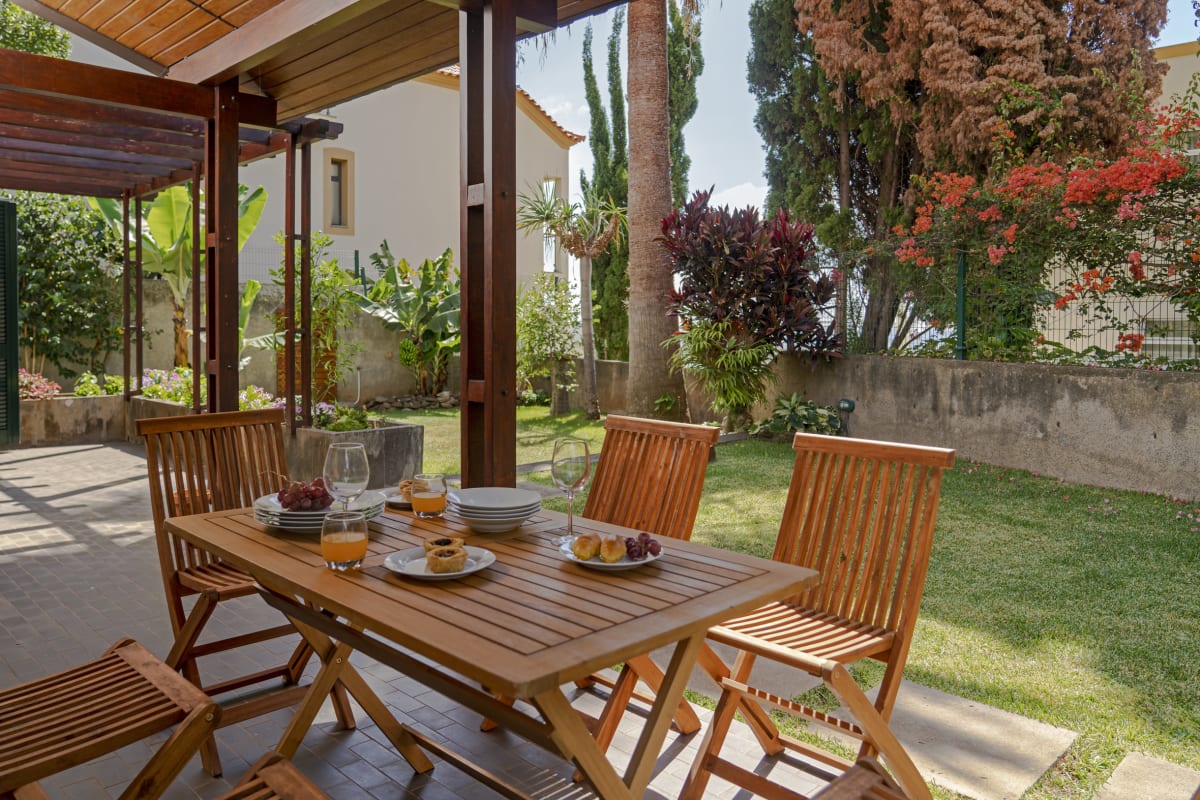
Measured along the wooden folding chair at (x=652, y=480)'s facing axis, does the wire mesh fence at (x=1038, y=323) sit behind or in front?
behind

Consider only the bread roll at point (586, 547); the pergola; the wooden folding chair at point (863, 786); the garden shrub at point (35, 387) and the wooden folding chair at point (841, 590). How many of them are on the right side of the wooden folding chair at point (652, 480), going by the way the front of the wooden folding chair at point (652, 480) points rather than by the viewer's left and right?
2

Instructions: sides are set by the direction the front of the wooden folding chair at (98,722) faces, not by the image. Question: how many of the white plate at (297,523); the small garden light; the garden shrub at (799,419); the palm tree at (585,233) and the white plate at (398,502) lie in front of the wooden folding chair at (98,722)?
5

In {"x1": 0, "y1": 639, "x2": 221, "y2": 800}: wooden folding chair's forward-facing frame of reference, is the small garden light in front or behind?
in front

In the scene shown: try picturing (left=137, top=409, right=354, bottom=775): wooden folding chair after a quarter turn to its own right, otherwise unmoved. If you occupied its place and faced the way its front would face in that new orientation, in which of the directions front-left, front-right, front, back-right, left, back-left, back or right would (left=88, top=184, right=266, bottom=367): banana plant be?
back-right

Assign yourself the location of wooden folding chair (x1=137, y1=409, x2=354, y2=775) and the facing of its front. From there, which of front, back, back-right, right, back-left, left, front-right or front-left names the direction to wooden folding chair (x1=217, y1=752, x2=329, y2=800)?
front-right

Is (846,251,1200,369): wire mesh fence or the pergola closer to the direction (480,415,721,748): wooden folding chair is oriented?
the pergola

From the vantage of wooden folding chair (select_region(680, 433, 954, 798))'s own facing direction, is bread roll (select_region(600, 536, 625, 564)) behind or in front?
in front

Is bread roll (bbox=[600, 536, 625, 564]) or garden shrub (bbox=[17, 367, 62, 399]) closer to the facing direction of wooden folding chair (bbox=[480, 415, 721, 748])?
the bread roll

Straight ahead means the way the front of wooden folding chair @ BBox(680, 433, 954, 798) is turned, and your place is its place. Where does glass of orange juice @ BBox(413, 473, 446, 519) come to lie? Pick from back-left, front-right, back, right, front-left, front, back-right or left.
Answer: front-right

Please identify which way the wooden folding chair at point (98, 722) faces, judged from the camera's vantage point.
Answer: facing away from the viewer and to the right of the viewer

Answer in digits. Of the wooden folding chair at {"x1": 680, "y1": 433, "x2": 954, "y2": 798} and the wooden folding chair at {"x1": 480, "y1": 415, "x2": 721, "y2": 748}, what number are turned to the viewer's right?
0

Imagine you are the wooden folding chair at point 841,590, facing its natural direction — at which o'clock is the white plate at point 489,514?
The white plate is roughly at 1 o'clock from the wooden folding chair.

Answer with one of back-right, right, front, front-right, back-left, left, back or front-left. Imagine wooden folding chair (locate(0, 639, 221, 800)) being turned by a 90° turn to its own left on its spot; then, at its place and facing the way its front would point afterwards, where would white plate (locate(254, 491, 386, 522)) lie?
right

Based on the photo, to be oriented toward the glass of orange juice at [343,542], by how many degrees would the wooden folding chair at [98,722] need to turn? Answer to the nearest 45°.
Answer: approximately 45° to its right

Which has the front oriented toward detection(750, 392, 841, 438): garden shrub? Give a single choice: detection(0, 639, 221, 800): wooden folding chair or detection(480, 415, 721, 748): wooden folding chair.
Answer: detection(0, 639, 221, 800): wooden folding chair

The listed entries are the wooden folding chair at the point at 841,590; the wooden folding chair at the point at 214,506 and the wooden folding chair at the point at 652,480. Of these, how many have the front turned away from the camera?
0

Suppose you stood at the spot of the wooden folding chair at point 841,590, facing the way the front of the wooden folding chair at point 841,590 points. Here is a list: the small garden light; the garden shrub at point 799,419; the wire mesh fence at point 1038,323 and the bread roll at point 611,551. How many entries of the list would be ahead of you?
1

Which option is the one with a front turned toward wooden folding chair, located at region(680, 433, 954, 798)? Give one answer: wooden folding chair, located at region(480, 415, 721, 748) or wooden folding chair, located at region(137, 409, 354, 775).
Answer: wooden folding chair, located at region(137, 409, 354, 775)
